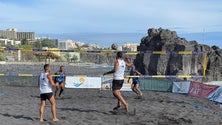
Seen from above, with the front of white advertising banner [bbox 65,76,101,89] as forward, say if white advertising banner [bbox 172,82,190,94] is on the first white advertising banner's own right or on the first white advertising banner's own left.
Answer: on the first white advertising banner's own left

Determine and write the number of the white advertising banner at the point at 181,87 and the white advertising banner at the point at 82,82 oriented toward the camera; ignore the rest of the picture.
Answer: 2

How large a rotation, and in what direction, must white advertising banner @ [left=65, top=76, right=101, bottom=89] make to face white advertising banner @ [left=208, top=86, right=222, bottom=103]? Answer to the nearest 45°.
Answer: approximately 45° to its left

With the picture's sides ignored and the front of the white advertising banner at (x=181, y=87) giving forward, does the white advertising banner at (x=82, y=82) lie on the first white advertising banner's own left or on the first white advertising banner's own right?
on the first white advertising banner's own right

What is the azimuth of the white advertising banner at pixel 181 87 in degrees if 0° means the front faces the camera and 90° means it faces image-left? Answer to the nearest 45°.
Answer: approximately 0°

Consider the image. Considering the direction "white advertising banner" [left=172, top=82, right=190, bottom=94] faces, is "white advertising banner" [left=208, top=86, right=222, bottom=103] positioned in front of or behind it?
in front
